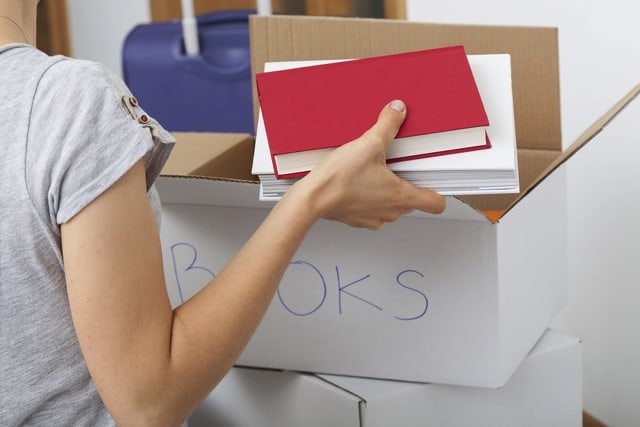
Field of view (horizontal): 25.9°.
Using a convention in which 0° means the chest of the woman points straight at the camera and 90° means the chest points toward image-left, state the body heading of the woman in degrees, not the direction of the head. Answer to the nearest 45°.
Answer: approximately 225°

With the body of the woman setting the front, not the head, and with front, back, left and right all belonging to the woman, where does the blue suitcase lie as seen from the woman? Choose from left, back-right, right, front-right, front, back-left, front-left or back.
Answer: front-left
